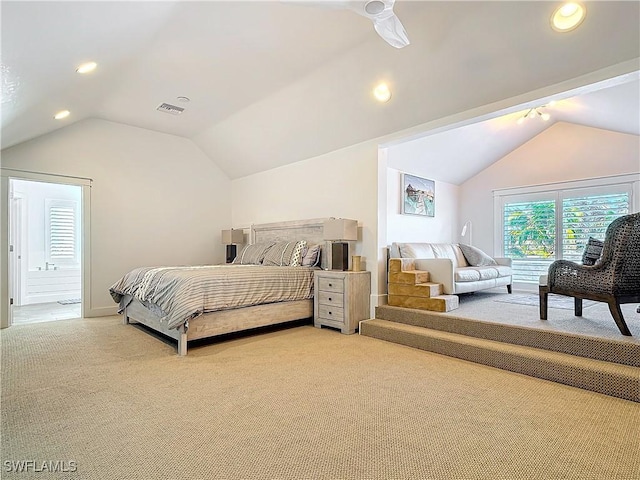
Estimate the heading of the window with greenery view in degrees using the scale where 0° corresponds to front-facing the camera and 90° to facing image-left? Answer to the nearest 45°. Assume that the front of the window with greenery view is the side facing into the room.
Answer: approximately 45°

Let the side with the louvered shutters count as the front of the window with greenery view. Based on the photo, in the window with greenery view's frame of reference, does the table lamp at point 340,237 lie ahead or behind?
ahead

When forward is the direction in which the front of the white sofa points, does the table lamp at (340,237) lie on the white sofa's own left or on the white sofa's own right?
on the white sofa's own right

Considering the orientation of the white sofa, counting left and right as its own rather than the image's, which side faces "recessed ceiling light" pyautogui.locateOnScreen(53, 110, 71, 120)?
right

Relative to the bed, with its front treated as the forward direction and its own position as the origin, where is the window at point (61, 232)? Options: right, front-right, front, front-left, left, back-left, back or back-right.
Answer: right

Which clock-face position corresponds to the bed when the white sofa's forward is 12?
The bed is roughly at 3 o'clock from the white sofa.

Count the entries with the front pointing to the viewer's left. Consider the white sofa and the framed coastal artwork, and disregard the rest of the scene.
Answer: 0

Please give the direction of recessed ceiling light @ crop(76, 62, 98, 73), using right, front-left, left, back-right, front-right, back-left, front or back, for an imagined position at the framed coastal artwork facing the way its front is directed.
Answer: right

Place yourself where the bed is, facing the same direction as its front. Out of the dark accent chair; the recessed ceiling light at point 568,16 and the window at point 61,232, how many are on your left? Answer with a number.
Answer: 2

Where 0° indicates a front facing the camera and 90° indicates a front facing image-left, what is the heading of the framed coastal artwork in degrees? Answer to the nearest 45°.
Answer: approximately 315°

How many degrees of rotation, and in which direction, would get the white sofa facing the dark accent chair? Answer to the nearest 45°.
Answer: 0° — it already faces it
